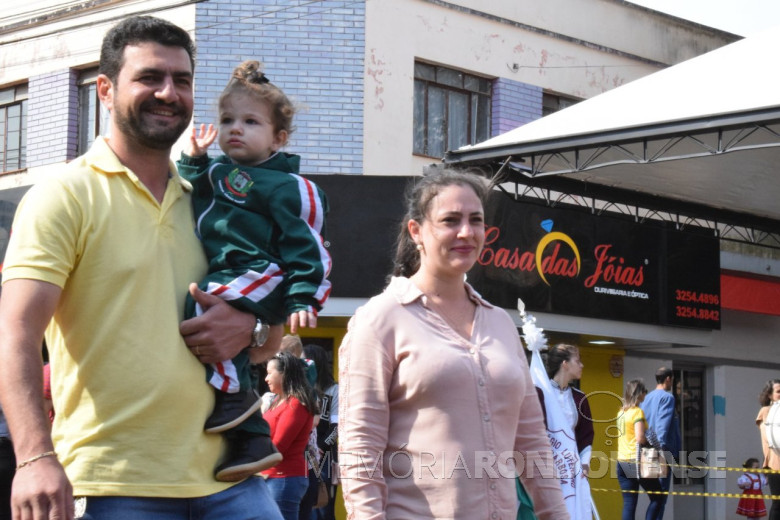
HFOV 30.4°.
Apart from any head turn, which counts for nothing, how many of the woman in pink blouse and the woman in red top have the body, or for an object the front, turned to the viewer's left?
1

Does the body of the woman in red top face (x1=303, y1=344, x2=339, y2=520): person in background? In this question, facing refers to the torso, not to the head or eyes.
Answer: no

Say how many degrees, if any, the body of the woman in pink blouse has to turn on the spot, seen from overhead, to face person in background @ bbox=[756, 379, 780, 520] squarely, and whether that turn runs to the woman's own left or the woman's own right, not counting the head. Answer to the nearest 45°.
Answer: approximately 135° to the woman's own left

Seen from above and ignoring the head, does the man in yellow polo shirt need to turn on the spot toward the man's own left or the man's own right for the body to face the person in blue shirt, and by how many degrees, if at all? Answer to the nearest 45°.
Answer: approximately 90° to the man's own left

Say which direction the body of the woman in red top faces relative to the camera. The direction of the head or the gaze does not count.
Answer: to the viewer's left

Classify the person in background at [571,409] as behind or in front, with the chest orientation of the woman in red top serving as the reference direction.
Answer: behind

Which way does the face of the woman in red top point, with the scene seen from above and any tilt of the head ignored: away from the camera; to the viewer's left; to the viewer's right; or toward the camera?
to the viewer's left

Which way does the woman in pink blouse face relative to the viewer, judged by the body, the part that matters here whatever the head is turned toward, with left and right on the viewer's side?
facing the viewer and to the right of the viewer

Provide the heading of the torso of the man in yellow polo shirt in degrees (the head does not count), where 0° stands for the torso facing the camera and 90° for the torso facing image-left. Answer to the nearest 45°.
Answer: approximately 315°

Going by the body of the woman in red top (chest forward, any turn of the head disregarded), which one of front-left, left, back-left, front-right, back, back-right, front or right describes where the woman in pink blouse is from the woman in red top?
left

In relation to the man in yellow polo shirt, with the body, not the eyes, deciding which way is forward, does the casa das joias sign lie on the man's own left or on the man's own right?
on the man's own left

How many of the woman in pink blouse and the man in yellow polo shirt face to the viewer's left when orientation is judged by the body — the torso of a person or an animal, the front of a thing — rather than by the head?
0

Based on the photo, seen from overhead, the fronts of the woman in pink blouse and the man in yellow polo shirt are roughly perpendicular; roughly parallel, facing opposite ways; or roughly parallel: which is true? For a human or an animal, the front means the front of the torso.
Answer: roughly parallel

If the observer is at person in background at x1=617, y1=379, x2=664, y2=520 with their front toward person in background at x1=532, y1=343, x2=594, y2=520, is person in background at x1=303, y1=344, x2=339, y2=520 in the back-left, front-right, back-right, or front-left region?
front-right

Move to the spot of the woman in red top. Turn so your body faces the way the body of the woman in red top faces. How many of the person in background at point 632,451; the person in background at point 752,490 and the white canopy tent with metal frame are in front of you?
0
